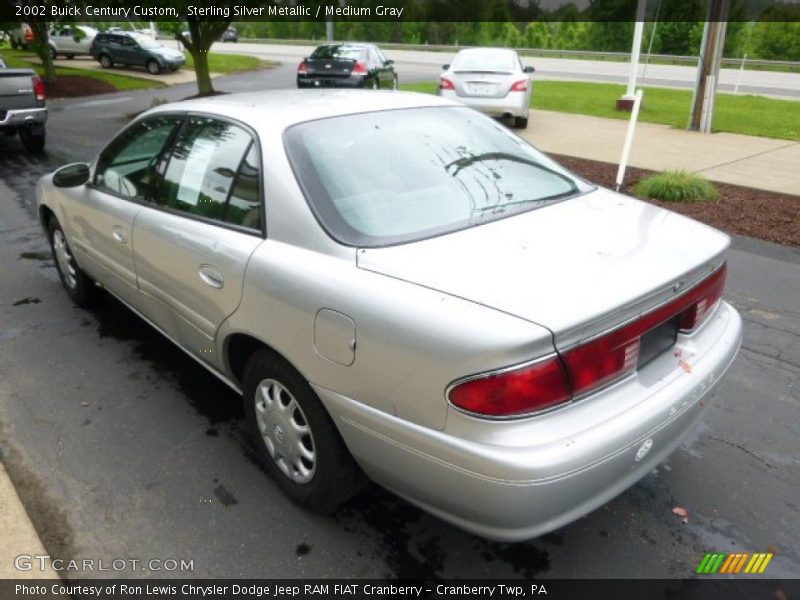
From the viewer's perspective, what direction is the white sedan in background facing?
away from the camera

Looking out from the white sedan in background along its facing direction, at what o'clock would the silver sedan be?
The silver sedan is roughly at 6 o'clock from the white sedan in background.

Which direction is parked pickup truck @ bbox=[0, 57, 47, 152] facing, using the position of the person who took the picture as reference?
facing away from the viewer

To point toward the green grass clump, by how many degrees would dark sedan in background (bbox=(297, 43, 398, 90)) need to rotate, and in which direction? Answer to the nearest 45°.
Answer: approximately 135° to its right

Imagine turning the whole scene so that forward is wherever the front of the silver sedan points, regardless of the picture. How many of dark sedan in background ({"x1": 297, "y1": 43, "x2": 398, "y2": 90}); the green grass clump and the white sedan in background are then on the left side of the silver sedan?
0

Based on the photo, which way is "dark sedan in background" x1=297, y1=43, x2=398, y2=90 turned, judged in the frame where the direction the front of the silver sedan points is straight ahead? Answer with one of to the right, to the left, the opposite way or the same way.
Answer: to the right

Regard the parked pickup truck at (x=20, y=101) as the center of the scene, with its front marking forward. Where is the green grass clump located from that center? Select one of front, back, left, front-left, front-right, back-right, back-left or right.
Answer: back-right

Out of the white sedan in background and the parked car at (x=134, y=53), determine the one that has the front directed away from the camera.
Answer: the white sedan in background

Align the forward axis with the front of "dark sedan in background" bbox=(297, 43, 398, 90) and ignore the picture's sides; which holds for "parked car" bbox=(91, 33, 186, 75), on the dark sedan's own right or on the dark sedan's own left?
on the dark sedan's own left

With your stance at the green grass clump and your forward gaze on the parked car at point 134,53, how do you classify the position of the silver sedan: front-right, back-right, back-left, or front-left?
back-left

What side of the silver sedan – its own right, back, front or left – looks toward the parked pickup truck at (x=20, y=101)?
front

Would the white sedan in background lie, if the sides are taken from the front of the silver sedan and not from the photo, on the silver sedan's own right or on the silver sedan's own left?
on the silver sedan's own right

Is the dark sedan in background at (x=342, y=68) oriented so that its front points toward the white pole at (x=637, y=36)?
no

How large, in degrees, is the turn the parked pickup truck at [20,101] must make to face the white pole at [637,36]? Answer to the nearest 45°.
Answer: approximately 90° to its right

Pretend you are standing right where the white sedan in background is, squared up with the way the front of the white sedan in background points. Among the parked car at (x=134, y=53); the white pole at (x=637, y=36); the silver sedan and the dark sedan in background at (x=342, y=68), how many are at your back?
1

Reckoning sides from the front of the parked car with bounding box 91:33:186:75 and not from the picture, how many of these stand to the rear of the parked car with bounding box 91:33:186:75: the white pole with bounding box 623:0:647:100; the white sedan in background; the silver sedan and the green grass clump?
0

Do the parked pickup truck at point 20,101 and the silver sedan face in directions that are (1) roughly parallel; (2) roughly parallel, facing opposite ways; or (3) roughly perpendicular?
roughly parallel

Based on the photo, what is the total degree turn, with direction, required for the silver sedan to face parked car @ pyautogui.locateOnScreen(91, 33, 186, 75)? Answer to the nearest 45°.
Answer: approximately 45° to its right
